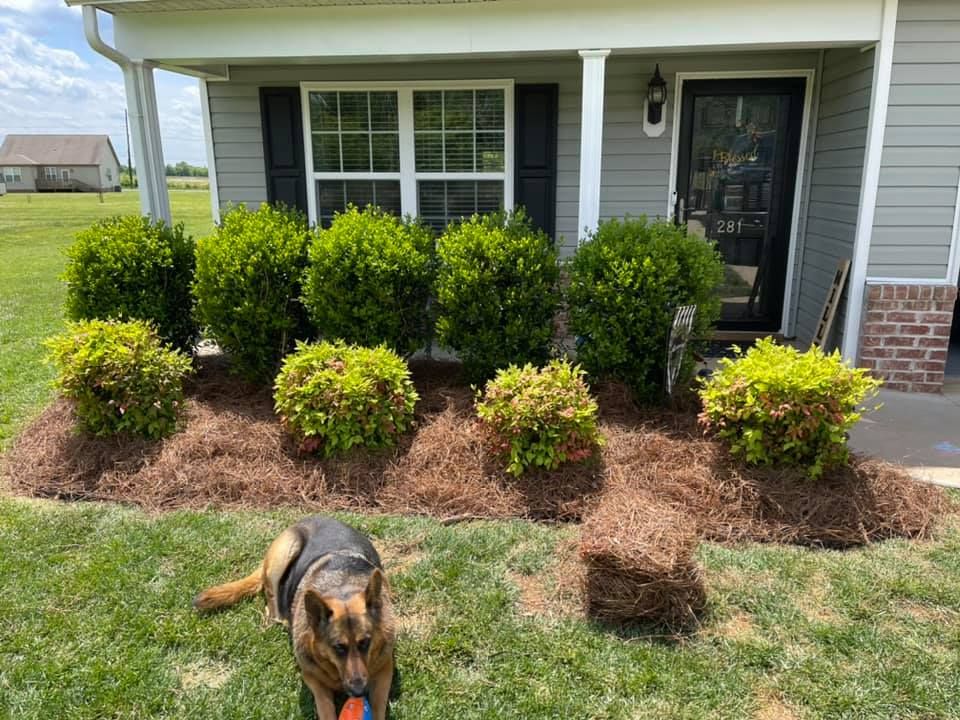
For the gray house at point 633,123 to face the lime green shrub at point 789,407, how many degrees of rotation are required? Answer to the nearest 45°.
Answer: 0° — it already faces it

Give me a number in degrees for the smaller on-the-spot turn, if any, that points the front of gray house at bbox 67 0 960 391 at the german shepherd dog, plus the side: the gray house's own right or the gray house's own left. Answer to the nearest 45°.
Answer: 0° — it already faces it

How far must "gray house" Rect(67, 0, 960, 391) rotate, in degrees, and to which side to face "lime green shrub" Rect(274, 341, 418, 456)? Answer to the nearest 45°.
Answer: approximately 45° to its right

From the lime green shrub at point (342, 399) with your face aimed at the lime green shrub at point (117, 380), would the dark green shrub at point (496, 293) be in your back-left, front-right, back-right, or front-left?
back-right

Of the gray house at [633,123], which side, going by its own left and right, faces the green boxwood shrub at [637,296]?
front

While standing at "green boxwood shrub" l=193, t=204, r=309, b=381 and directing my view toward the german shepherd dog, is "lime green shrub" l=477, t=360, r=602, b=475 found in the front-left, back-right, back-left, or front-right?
front-left

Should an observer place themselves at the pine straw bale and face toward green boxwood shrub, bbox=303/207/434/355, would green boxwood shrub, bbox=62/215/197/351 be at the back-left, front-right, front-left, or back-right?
front-left

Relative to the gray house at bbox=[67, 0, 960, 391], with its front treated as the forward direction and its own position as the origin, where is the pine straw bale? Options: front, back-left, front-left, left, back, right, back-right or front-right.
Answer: front

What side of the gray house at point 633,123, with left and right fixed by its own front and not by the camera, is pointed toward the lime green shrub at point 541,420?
front

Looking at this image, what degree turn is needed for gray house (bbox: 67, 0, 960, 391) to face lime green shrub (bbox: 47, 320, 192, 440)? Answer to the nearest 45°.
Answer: approximately 45° to its right

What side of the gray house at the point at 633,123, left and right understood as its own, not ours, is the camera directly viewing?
front
